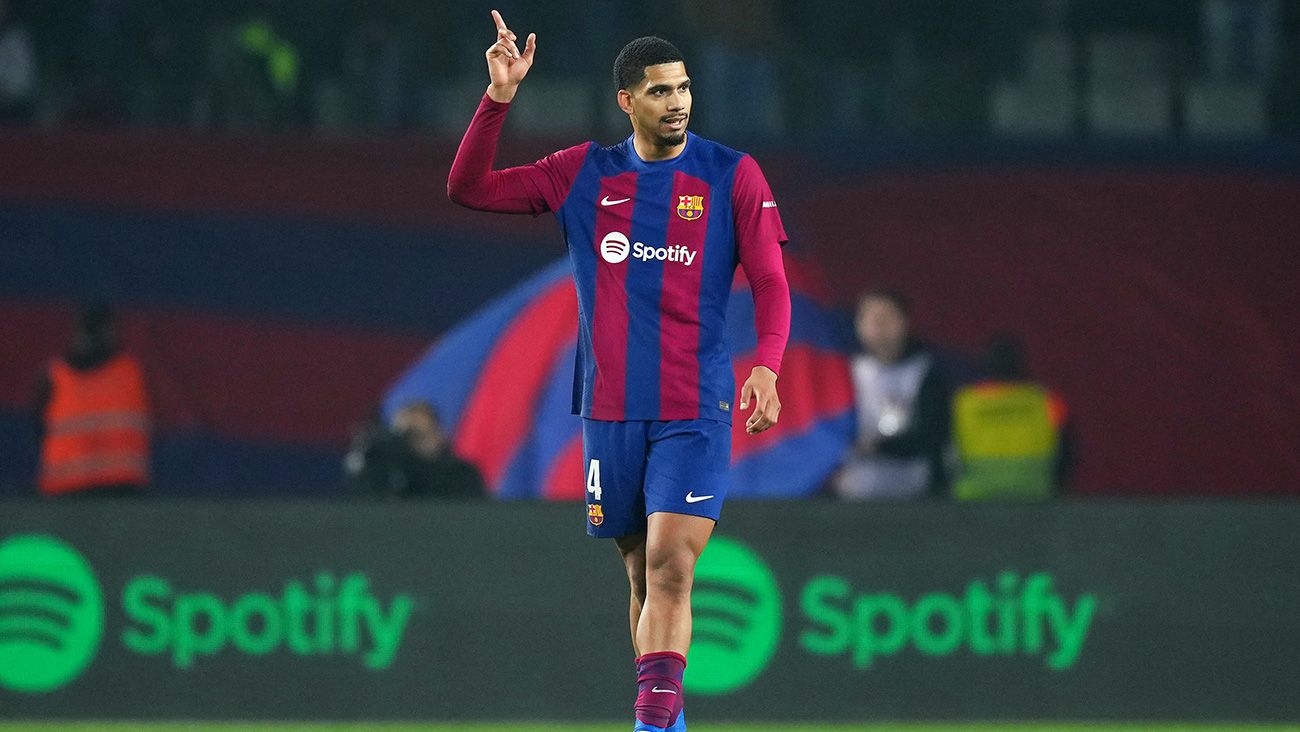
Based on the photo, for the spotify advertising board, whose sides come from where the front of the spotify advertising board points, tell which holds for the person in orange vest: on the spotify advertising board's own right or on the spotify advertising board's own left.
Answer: on the spotify advertising board's own right

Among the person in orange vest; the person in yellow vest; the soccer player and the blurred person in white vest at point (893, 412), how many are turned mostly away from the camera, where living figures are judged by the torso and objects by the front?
2

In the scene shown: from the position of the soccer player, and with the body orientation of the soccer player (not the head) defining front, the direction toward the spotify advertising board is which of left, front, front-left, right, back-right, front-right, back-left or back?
back

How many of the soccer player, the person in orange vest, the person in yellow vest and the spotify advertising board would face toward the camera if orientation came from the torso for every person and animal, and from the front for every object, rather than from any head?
2

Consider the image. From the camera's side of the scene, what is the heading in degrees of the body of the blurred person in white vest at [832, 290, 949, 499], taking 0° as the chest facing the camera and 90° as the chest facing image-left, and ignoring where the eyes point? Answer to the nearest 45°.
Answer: approximately 45°

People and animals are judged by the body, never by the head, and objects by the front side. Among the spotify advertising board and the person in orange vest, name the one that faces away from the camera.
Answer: the person in orange vest

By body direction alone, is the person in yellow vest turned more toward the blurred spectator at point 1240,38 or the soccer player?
the blurred spectator

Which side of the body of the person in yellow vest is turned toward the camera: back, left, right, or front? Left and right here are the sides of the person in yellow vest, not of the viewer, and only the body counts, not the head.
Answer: back

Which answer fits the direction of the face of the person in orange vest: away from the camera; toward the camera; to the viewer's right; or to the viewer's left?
away from the camera

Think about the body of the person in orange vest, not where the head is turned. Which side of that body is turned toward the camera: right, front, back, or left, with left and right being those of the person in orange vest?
back

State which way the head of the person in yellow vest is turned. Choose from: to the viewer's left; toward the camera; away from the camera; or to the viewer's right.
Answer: away from the camera
